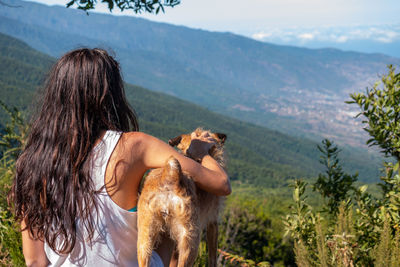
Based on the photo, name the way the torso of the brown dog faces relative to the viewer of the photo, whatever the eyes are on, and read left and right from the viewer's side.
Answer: facing away from the viewer and to the right of the viewer

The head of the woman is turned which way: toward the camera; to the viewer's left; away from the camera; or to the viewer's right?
away from the camera
